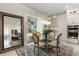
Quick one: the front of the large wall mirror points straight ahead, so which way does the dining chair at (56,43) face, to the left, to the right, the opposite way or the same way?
the opposite way

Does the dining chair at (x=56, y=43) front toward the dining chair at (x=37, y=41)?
yes

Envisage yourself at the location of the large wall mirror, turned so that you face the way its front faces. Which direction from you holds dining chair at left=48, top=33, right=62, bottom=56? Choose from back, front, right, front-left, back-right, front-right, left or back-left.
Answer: front-left

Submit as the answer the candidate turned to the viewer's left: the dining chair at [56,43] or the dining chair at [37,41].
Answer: the dining chair at [56,43]

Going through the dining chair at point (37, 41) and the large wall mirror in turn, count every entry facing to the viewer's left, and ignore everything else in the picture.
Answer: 0

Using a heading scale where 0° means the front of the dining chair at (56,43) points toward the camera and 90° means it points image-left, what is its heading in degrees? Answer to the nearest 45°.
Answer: approximately 90°

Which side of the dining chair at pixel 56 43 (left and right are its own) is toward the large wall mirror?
front

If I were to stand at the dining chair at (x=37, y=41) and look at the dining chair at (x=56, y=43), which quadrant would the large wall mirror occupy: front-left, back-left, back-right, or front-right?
back-right

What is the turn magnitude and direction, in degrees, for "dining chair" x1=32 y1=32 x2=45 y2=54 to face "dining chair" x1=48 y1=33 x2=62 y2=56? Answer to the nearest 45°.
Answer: approximately 45° to its right

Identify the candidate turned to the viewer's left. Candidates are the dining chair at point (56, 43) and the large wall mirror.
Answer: the dining chair

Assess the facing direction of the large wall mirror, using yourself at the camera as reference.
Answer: facing the viewer and to the right of the viewer

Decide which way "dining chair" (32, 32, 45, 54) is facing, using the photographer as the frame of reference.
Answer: facing away from the viewer and to the right of the viewer

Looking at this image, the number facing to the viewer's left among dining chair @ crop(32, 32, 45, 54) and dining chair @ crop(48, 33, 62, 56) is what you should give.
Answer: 1
